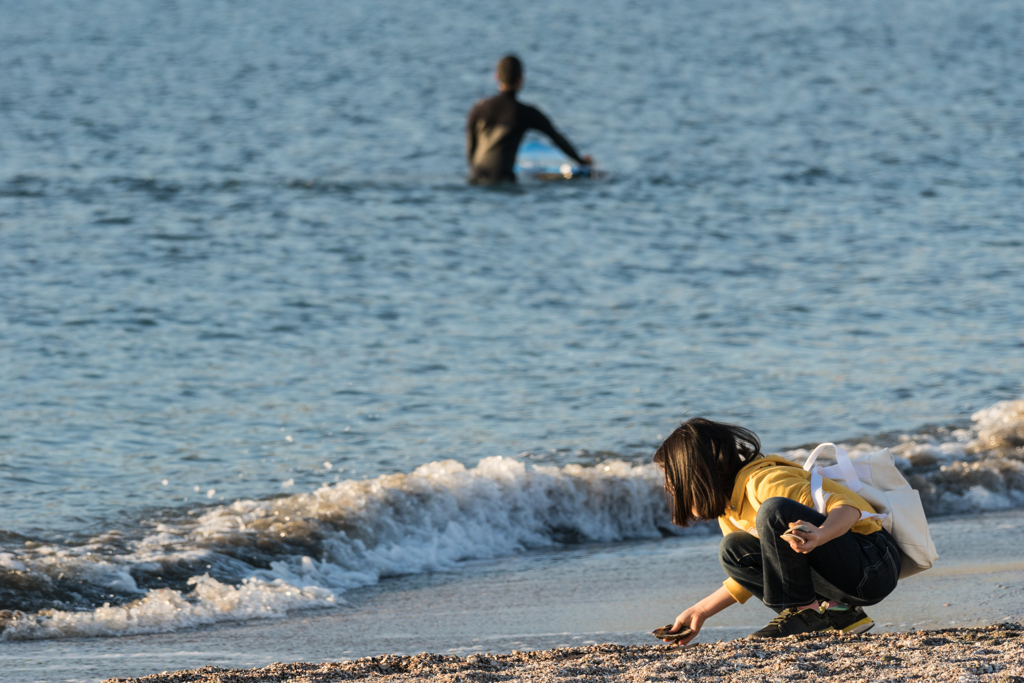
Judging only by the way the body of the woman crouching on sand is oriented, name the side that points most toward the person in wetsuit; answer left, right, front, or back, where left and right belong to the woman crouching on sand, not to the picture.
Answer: right

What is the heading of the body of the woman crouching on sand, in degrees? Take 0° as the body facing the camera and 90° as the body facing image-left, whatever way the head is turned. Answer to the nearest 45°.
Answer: approximately 90°

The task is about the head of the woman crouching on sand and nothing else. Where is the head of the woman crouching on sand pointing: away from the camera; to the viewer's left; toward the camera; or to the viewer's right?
to the viewer's left
